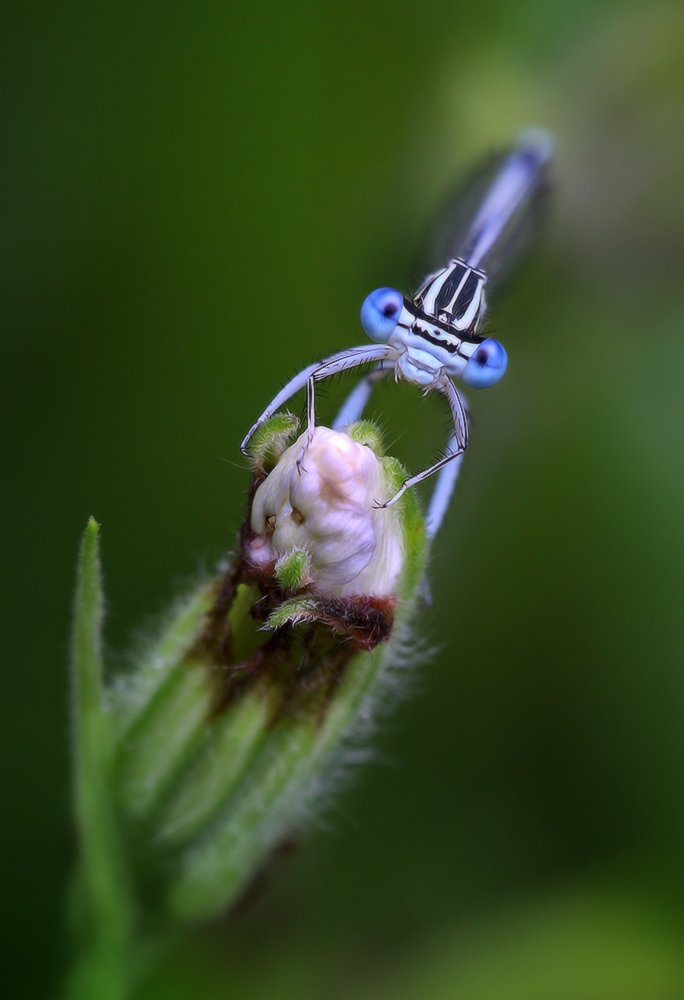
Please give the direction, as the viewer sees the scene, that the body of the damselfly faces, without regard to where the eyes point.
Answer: toward the camera
